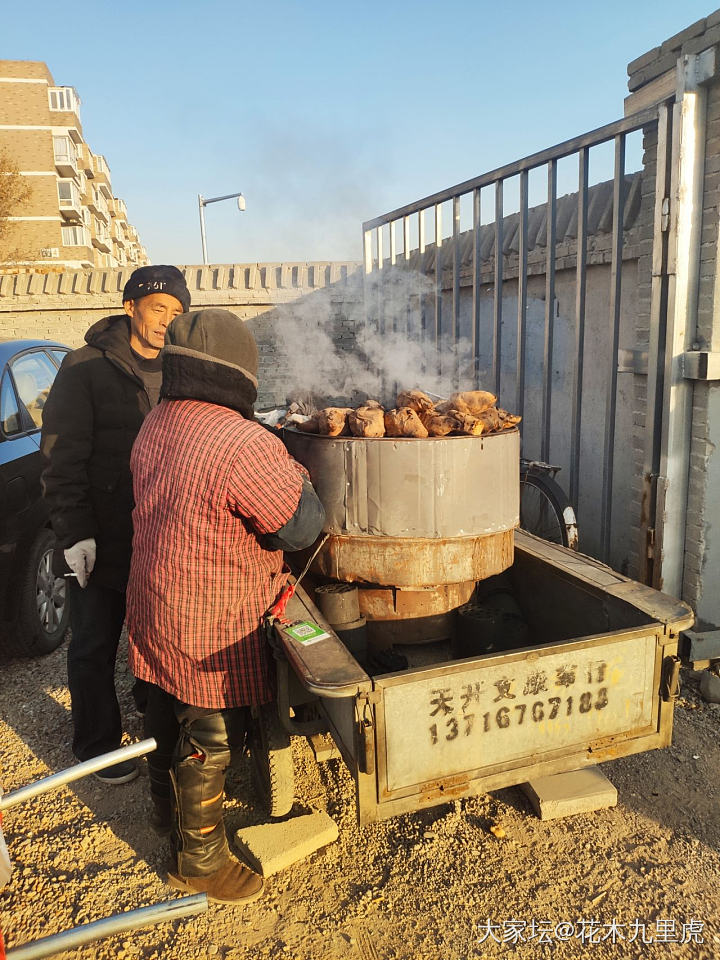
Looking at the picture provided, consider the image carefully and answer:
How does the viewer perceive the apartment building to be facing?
facing to the right of the viewer

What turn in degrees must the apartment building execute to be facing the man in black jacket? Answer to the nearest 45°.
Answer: approximately 90° to its right

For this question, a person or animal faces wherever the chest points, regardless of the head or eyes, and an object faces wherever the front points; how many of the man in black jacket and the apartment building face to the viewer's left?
0

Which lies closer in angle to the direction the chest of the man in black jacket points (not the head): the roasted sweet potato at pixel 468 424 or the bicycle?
the roasted sweet potato

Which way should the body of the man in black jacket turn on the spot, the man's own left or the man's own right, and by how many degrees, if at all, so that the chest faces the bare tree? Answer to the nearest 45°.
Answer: approximately 135° to the man's own left

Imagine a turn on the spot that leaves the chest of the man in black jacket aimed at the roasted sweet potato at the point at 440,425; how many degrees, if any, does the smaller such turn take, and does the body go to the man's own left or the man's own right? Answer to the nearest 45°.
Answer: approximately 45° to the man's own left

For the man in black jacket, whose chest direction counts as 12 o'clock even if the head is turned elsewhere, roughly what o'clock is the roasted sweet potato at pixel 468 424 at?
The roasted sweet potato is roughly at 11 o'clock from the man in black jacket.

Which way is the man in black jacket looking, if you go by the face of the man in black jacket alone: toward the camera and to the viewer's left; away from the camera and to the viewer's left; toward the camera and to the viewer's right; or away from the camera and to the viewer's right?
toward the camera and to the viewer's right
